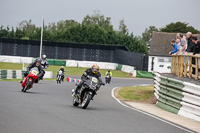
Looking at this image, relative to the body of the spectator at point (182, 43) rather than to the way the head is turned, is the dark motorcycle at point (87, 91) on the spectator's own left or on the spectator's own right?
on the spectator's own left

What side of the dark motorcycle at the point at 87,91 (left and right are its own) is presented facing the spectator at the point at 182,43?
left

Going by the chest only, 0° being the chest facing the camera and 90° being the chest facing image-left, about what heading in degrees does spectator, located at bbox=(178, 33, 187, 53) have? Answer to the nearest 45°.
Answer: approximately 90°

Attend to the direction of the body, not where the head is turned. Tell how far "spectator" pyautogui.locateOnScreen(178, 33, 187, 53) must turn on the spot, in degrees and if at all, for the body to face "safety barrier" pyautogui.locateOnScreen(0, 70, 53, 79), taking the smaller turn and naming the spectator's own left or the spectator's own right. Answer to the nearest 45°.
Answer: approximately 45° to the spectator's own right

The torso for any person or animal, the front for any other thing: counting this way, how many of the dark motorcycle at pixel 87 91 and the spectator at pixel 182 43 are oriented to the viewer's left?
1
